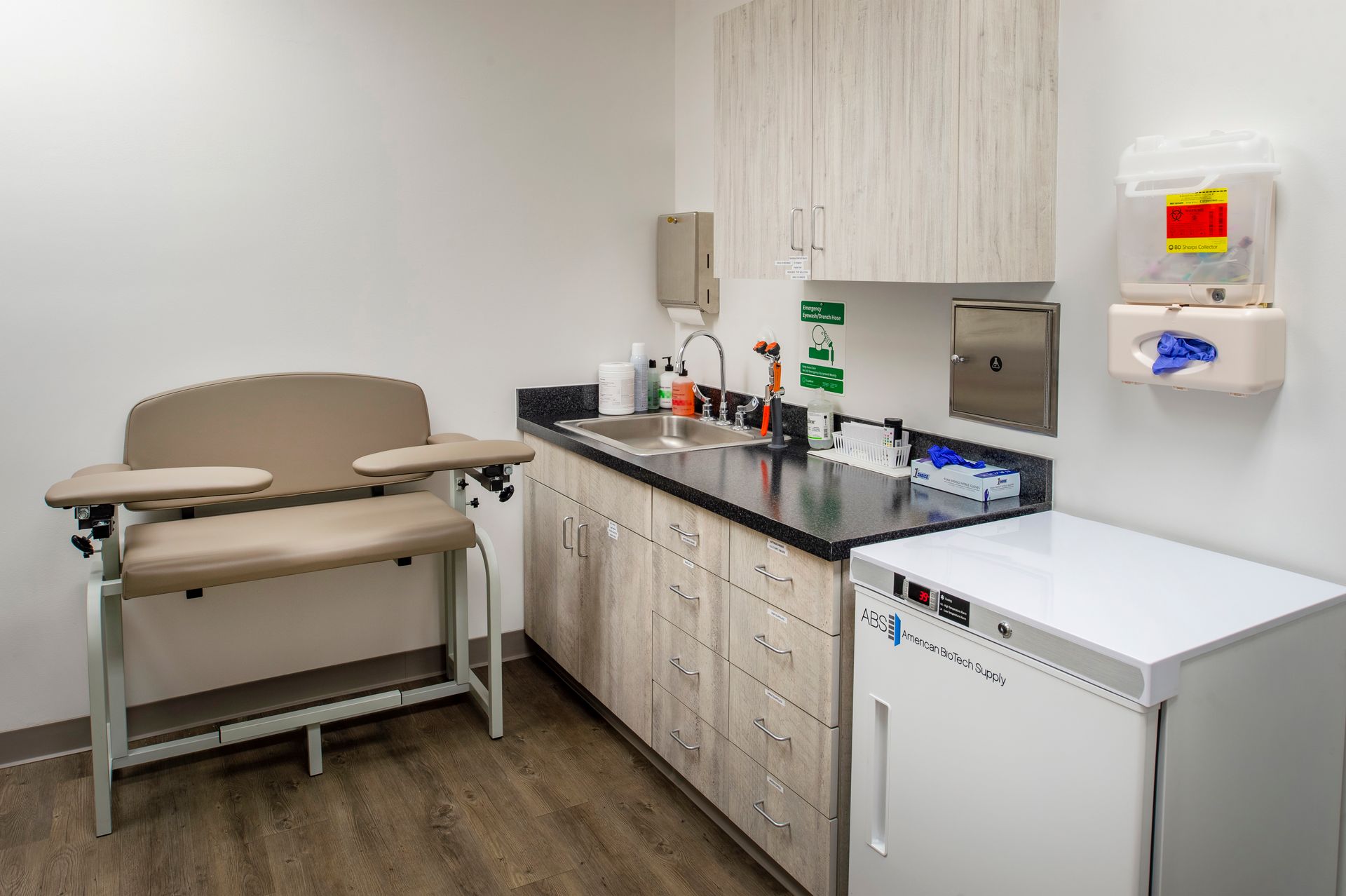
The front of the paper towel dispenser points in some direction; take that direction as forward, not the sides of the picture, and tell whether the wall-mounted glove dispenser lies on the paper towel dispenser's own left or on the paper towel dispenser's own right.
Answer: on the paper towel dispenser's own left

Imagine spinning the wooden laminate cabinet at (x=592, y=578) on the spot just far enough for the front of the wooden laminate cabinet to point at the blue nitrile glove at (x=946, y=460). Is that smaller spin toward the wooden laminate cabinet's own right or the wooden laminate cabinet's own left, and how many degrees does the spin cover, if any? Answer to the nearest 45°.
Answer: approximately 90° to the wooden laminate cabinet's own left

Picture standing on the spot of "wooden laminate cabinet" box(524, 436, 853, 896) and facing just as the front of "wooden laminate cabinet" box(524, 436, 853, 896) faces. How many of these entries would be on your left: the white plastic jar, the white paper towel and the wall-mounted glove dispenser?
1

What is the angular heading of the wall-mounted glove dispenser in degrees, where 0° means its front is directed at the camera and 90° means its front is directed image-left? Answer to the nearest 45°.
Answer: approximately 45°

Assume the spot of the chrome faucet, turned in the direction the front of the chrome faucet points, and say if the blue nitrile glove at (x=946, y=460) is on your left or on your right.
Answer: on your left

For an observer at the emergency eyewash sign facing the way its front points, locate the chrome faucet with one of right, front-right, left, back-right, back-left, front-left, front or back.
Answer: right

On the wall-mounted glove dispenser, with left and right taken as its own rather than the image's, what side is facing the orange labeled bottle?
right
